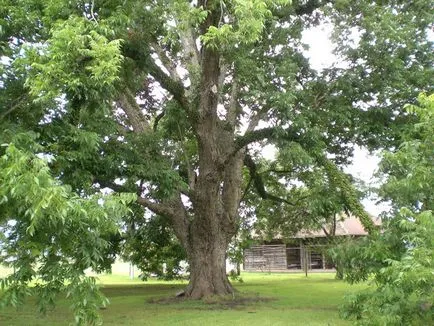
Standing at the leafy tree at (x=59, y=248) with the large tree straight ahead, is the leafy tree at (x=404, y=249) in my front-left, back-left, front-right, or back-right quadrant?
front-right

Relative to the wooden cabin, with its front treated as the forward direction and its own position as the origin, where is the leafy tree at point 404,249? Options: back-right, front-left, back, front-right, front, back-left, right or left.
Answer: front

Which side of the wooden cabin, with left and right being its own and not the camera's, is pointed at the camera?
front

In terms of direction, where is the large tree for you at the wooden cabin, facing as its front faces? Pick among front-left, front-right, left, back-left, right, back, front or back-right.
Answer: front

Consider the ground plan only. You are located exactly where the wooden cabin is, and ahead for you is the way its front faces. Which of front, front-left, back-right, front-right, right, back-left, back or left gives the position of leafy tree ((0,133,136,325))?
front
